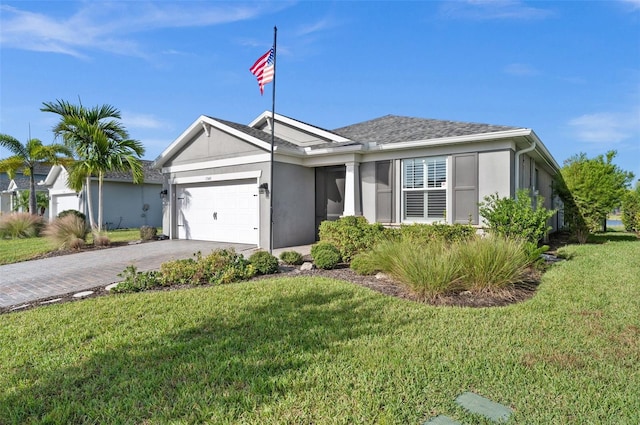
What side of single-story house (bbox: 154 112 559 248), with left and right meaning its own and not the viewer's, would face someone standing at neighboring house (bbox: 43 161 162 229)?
right

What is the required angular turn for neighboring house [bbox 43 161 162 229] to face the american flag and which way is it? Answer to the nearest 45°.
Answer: approximately 45° to its left

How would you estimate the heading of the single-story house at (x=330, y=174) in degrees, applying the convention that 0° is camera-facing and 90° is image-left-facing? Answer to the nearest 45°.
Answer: approximately 45°

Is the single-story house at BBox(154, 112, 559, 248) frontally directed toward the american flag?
yes

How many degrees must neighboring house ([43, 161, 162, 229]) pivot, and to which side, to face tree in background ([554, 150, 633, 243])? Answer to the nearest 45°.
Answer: approximately 90° to its left

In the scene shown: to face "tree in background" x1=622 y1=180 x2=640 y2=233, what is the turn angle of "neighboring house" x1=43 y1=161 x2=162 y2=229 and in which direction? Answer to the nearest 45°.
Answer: approximately 90° to its left

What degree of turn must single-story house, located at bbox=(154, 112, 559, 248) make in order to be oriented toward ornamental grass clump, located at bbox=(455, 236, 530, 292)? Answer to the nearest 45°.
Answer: approximately 90° to its left

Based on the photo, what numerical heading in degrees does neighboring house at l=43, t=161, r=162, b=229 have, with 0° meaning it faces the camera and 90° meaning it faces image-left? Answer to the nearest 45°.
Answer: approximately 45°

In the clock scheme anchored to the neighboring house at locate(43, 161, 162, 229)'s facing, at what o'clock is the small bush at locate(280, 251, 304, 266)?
The small bush is roughly at 10 o'clock from the neighboring house.

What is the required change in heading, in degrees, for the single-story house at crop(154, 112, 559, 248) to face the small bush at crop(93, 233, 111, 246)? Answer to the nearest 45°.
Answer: approximately 45° to its right
